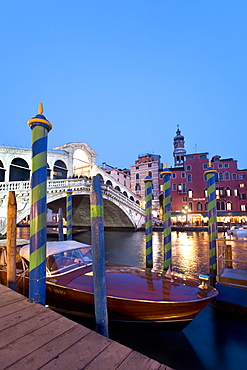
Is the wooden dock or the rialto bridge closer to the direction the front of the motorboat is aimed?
the wooden dock

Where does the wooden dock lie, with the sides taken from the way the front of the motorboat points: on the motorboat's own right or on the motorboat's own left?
on the motorboat's own right

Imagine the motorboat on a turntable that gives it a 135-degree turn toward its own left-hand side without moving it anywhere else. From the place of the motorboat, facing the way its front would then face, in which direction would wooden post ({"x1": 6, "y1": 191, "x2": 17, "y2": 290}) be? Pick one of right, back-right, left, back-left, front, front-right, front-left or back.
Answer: left

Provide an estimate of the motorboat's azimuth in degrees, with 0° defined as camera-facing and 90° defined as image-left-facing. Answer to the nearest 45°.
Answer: approximately 315°

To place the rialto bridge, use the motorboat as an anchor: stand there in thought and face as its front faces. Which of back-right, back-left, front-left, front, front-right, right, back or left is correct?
back-left

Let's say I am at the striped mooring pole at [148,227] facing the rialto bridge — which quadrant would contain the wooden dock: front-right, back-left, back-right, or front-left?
back-left

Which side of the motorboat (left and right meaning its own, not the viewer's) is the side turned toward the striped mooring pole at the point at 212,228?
left

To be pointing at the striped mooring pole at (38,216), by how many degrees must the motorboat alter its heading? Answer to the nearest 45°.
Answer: approximately 90° to its right

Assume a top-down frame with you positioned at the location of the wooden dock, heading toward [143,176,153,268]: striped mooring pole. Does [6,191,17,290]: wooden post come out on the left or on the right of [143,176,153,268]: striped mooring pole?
left
